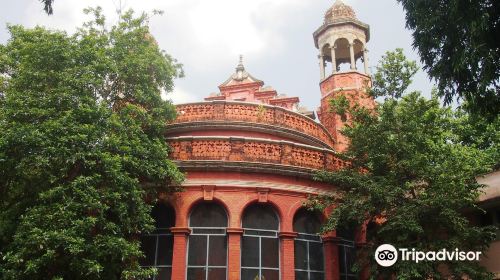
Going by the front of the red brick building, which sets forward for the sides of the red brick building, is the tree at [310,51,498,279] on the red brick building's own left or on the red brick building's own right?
on the red brick building's own left

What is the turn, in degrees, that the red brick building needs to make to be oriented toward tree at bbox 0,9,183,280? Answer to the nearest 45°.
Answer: approximately 45° to its right

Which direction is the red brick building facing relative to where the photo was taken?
toward the camera

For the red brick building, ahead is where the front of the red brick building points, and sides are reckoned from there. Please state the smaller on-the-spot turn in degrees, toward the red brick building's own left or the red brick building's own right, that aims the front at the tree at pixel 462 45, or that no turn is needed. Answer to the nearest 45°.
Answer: approximately 45° to the red brick building's own left
